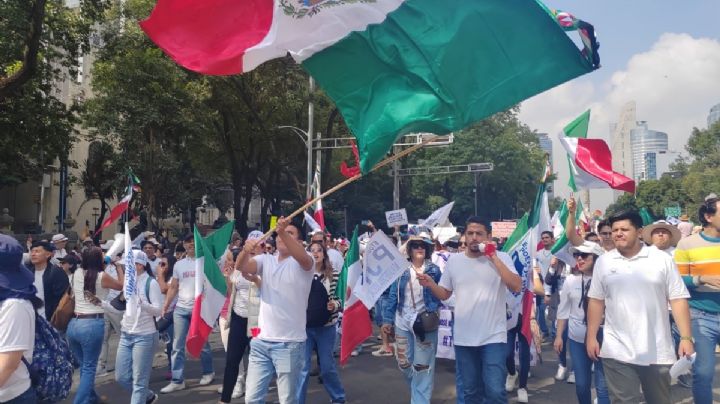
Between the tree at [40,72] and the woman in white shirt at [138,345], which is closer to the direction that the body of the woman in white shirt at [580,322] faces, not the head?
the woman in white shirt

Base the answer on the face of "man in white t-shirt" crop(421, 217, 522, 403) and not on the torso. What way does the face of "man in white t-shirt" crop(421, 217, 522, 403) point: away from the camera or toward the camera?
toward the camera

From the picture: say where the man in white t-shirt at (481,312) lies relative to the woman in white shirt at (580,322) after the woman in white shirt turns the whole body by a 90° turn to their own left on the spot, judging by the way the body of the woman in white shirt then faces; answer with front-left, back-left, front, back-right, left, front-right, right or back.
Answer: back-right

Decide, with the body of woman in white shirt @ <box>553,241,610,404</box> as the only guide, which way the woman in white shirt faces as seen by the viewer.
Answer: toward the camera

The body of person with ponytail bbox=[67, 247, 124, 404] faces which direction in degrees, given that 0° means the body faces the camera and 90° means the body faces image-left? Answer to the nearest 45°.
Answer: approximately 225°

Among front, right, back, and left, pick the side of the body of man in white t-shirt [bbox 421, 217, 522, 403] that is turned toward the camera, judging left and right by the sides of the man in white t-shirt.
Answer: front

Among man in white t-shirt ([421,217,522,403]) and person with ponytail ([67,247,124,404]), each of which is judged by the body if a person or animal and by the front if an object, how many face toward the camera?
1

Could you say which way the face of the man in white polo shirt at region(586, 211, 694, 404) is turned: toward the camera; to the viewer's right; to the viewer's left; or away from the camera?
toward the camera

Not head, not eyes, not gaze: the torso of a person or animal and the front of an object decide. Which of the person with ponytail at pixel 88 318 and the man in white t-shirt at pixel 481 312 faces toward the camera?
the man in white t-shirt

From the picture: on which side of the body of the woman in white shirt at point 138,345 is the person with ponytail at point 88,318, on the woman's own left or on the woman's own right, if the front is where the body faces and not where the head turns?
on the woman's own right

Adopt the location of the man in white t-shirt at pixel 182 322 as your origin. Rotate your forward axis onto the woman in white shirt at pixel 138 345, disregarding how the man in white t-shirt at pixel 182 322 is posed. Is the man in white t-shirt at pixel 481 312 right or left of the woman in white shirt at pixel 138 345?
left

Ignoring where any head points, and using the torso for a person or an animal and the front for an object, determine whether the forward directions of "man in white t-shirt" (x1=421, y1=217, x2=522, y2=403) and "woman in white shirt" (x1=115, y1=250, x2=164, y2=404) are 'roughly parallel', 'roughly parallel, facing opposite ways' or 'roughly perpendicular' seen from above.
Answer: roughly parallel
